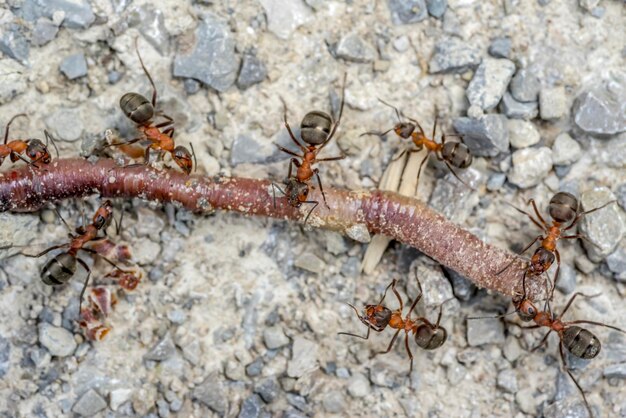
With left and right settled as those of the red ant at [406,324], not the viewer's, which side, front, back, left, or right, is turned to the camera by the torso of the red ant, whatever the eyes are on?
left

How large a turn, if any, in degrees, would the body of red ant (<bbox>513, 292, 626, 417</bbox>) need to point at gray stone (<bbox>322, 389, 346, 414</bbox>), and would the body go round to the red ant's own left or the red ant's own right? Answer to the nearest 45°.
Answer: approximately 90° to the red ant's own left

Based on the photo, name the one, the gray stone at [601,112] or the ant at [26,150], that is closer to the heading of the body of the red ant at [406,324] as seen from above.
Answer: the ant

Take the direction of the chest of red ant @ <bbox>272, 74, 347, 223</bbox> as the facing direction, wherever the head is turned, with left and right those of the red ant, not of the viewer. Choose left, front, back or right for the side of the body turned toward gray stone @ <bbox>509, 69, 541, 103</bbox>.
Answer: left

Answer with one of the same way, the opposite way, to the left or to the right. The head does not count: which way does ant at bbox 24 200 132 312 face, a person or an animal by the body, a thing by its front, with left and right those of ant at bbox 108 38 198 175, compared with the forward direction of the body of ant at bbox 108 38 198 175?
to the left

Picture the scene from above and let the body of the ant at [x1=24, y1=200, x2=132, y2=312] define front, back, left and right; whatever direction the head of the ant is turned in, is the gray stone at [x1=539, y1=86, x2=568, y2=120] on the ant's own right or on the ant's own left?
on the ant's own right

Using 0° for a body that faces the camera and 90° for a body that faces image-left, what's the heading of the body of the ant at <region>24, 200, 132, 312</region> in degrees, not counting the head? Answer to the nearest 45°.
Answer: approximately 225°

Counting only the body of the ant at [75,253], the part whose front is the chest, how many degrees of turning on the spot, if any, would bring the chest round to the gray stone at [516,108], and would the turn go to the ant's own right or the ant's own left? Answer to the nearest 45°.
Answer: approximately 45° to the ant's own right

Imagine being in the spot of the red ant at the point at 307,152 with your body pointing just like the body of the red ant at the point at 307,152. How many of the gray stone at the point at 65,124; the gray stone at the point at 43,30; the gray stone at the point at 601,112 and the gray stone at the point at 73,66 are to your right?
3

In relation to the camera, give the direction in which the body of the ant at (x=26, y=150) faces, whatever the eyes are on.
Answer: to the viewer's right

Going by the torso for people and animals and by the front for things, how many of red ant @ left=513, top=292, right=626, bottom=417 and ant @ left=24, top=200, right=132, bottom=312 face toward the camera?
0
